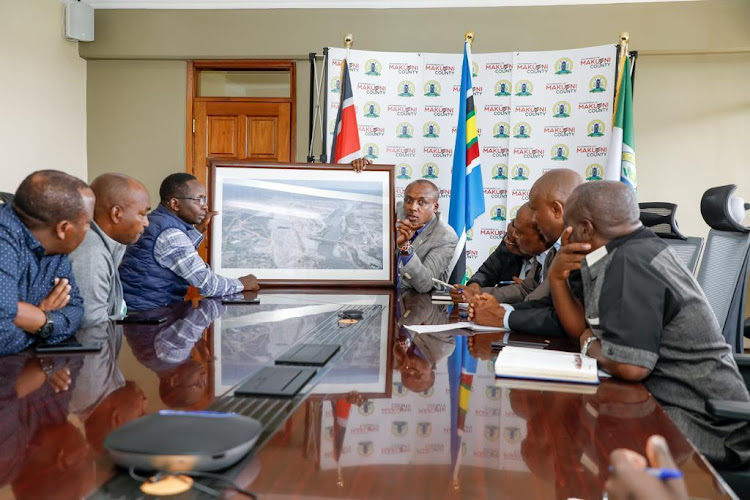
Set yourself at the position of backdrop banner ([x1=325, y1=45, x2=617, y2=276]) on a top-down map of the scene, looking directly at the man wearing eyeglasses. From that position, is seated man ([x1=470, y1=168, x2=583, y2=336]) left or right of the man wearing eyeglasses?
left

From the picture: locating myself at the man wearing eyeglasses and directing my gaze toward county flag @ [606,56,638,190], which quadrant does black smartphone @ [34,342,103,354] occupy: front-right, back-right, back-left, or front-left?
back-right

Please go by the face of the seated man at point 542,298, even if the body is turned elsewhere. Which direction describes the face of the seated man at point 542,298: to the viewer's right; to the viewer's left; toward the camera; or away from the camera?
to the viewer's left

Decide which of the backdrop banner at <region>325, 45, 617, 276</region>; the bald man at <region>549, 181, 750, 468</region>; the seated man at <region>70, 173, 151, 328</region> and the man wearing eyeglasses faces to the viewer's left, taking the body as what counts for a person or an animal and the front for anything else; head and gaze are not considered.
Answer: the bald man

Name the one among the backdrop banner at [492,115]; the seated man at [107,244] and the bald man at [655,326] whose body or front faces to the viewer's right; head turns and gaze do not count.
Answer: the seated man

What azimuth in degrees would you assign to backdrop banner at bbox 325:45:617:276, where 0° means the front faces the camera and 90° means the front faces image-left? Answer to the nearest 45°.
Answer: approximately 0°

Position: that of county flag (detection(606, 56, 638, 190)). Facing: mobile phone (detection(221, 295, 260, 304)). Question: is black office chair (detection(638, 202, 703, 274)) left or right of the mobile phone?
left

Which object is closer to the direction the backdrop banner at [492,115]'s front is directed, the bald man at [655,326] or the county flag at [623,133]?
the bald man

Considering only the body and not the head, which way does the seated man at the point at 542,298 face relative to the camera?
to the viewer's left

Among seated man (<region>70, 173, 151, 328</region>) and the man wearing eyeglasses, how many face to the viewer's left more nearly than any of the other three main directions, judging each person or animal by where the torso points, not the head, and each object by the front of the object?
0

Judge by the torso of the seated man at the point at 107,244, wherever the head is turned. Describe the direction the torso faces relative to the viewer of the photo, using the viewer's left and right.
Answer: facing to the right of the viewer

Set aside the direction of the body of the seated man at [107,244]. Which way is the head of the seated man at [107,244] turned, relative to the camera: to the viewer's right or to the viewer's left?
to the viewer's right

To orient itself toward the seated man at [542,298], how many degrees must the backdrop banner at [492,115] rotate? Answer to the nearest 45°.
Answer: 0° — it already faces them

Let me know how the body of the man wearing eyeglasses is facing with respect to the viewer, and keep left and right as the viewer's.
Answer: facing to the right of the viewer
